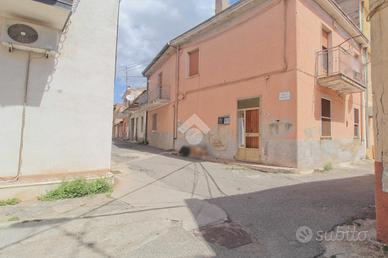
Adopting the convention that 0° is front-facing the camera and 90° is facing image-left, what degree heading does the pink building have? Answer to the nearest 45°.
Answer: approximately 45°

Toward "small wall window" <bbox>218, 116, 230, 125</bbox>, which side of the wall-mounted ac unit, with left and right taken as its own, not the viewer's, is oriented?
left

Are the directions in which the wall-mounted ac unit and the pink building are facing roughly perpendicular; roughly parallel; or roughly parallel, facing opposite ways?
roughly perpendicular

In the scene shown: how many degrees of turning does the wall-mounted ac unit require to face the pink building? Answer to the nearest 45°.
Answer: approximately 90° to its left

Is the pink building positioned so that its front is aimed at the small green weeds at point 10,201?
yes

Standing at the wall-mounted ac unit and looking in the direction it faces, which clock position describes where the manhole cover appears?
The manhole cover is roughly at 11 o'clock from the wall-mounted ac unit.

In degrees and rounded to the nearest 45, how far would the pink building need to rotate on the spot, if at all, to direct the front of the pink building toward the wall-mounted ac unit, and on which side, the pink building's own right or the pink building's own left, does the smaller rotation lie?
0° — it already faces it

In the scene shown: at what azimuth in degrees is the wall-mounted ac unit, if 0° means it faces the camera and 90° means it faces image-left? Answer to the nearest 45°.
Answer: approximately 0°
